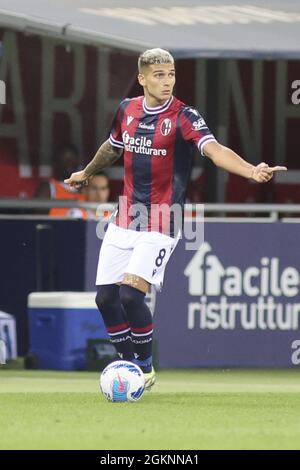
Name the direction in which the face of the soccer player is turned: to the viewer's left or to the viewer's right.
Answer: to the viewer's right

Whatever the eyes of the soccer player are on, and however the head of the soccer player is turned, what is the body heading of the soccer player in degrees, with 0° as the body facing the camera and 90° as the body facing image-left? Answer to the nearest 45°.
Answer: approximately 0°

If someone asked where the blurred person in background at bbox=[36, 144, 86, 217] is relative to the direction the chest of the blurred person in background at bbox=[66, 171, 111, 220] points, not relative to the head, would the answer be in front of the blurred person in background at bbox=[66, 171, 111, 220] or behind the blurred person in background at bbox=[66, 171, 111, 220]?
behind

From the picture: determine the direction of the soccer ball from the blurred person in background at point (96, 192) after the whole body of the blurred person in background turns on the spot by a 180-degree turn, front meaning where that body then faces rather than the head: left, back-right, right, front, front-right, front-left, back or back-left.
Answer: back-left

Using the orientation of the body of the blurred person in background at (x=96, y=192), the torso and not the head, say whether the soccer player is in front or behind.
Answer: in front

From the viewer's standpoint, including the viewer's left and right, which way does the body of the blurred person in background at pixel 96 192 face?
facing the viewer and to the right of the viewer
